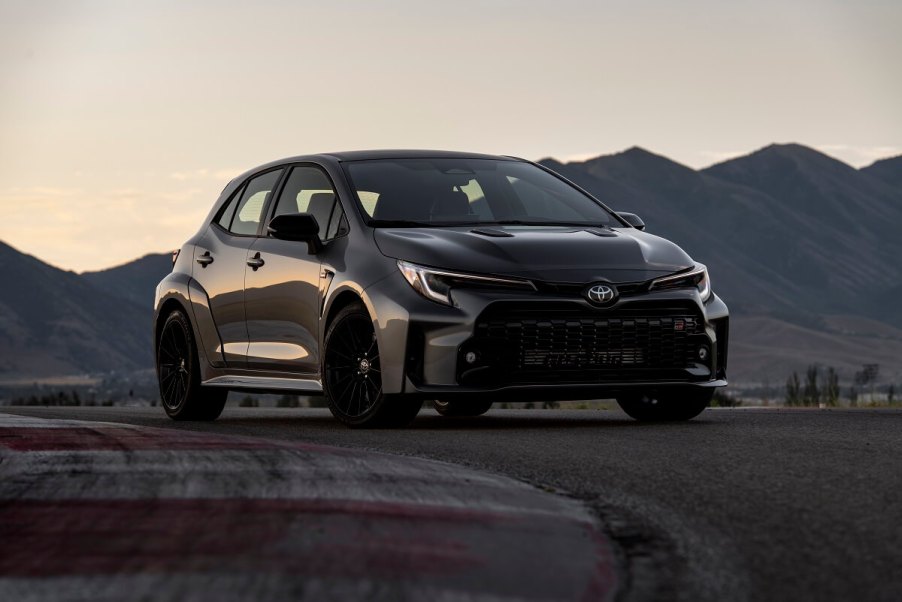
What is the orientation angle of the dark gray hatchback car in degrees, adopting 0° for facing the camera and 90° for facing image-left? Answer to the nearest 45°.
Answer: approximately 315°
